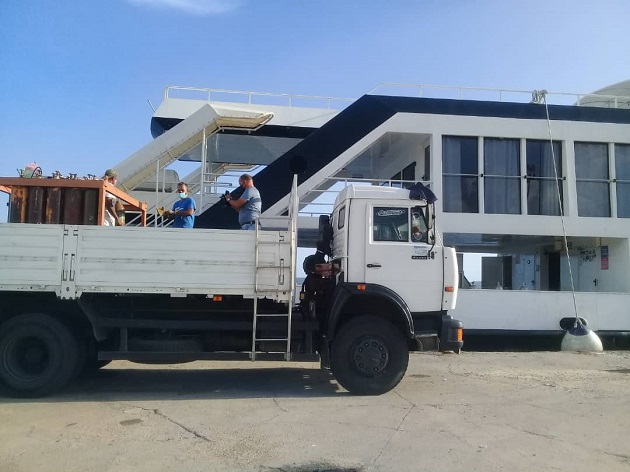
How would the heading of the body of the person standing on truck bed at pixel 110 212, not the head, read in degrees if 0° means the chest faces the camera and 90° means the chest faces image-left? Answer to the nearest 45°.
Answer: approximately 270°

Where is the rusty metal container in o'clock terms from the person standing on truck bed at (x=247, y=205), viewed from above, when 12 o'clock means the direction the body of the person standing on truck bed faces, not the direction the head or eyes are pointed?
The rusty metal container is roughly at 12 o'clock from the person standing on truck bed.

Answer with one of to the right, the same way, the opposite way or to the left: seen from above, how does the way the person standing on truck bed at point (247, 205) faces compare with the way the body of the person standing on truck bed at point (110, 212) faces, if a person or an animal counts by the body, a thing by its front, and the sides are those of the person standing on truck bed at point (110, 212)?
the opposite way

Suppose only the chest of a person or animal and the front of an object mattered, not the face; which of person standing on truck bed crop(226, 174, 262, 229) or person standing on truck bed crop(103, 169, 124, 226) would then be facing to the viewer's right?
person standing on truck bed crop(103, 169, 124, 226)

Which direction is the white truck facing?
to the viewer's right

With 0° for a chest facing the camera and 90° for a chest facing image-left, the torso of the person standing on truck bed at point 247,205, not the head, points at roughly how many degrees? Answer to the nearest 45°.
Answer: approximately 90°
